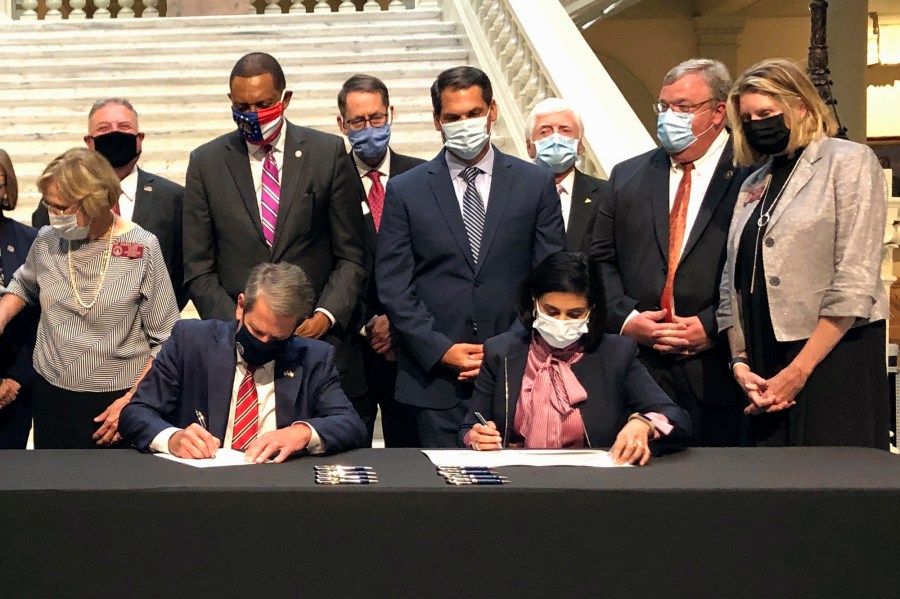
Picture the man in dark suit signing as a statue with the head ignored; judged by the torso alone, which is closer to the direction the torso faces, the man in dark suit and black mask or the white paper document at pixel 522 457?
the white paper document

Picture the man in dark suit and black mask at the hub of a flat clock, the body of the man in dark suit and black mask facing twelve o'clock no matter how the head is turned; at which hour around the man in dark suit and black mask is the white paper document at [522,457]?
The white paper document is roughly at 11 o'clock from the man in dark suit and black mask.

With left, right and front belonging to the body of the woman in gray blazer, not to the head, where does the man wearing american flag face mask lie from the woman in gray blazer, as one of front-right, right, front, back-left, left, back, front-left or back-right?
front-right

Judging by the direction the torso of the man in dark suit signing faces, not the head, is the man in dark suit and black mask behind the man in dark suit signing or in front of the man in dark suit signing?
behind

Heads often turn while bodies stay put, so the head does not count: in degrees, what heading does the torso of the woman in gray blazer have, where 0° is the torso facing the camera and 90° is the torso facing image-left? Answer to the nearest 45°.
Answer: approximately 45°

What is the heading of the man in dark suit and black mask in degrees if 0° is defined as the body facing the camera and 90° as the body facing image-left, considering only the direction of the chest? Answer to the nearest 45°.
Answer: approximately 0°

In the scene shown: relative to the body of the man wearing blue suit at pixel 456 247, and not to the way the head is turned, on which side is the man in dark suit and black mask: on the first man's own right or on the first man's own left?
on the first man's own right

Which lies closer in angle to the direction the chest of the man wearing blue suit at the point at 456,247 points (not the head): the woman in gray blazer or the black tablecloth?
the black tablecloth

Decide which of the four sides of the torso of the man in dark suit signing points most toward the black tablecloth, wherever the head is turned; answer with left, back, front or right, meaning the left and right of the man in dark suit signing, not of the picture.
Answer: front

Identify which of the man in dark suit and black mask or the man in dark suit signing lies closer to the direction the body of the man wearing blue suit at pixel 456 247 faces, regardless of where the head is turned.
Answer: the man in dark suit signing

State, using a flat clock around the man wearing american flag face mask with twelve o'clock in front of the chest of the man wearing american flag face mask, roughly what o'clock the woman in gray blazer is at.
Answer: The woman in gray blazer is roughly at 10 o'clock from the man wearing american flag face mask.

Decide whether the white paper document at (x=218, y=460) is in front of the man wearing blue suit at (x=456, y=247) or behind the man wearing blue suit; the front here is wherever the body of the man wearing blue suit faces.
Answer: in front

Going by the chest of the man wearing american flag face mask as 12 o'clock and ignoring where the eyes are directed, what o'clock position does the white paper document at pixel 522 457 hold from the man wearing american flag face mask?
The white paper document is roughly at 11 o'clock from the man wearing american flag face mask.
